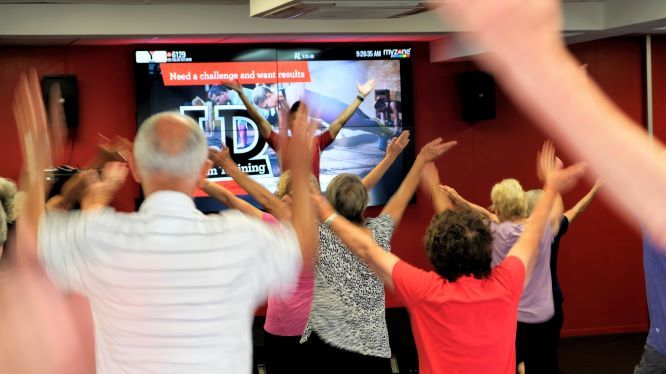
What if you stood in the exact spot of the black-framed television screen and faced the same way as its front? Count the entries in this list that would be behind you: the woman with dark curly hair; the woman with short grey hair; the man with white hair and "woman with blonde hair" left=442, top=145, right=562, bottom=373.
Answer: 0

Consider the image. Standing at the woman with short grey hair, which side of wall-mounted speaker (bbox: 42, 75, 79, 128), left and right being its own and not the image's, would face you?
front

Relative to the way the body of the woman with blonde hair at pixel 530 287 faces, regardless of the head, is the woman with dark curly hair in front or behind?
behind

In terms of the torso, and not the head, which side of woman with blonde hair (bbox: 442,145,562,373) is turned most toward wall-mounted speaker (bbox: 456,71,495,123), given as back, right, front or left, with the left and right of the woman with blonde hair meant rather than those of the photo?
front

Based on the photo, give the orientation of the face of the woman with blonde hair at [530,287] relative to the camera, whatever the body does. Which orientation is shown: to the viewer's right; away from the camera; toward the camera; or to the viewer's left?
away from the camera

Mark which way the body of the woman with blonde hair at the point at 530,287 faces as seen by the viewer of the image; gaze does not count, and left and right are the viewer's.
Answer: facing away from the viewer

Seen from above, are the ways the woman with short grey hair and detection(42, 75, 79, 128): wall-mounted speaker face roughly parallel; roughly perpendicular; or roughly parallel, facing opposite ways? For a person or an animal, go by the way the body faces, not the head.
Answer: roughly parallel, facing opposite ways

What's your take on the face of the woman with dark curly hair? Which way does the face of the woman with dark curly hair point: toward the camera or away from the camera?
away from the camera

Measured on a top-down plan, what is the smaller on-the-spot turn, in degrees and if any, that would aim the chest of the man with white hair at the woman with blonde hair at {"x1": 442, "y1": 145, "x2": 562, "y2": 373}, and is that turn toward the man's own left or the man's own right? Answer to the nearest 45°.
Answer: approximately 45° to the man's own right

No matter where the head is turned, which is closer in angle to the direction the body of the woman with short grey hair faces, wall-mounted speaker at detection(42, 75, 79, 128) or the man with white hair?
the wall-mounted speaker

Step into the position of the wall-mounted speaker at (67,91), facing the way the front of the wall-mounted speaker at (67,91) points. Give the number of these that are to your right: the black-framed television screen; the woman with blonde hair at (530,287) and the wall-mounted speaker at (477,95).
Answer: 0

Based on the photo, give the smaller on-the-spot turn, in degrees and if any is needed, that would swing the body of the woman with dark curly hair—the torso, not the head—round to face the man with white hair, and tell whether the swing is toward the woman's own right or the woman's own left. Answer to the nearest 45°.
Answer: approximately 135° to the woman's own left

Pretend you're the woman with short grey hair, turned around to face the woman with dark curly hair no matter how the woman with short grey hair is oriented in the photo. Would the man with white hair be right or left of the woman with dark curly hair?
right

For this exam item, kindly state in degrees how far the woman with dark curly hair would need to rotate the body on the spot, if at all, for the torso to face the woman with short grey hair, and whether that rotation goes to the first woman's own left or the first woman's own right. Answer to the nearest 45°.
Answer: approximately 45° to the first woman's own left

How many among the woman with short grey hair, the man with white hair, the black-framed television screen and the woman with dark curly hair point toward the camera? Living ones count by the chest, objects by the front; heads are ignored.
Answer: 1

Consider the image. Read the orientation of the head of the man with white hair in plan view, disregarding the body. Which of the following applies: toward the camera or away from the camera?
away from the camera

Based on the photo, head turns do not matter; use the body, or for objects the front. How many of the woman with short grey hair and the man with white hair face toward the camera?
0

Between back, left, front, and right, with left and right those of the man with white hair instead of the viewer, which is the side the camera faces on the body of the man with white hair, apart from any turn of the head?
back

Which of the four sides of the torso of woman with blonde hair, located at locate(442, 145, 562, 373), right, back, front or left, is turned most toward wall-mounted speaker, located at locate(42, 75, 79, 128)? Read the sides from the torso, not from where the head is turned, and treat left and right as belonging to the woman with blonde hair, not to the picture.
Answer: left

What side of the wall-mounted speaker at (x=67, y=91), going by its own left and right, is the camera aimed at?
front

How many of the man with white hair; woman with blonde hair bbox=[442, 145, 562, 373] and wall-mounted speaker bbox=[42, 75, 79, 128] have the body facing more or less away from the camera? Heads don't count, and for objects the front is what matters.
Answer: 2

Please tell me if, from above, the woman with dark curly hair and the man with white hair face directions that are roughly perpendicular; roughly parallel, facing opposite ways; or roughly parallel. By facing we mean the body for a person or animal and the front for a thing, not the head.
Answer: roughly parallel

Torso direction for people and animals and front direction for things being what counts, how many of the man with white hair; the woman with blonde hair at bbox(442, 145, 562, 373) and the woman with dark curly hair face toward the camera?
0

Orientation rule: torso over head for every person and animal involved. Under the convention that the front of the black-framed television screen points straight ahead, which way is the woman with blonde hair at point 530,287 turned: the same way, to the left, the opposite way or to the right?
the opposite way
